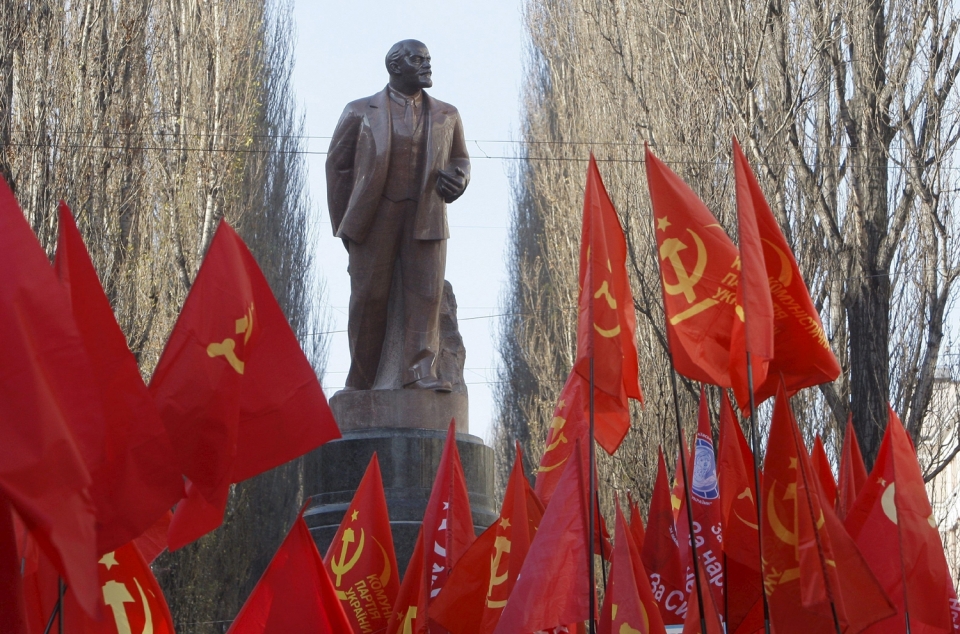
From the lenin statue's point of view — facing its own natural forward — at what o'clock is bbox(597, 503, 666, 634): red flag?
The red flag is roughly at 1 o'clock from the lenin statue.

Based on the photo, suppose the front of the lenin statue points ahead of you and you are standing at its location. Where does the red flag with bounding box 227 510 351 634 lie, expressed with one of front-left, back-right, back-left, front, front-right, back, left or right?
front-right

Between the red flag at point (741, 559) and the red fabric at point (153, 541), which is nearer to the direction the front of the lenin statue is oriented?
the red flag

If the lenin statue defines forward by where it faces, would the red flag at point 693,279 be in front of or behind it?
in front

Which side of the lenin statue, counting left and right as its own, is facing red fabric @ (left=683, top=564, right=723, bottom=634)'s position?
front

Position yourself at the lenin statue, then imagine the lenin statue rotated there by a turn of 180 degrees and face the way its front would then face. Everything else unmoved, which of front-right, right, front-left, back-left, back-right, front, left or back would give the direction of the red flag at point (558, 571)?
back-left

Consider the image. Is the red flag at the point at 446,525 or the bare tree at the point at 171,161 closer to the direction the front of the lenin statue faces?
the red flag

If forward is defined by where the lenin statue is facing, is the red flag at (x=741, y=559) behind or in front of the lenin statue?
in front

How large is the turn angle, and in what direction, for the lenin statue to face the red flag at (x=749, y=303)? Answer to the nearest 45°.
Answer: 0° — it already faces it

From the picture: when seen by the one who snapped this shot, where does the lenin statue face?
facing the viewer and to the right of the viewer

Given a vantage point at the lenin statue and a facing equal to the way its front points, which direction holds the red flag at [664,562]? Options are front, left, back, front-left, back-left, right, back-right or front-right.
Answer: front

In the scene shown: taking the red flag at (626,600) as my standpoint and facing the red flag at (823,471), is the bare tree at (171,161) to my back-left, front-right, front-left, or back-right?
front-left
